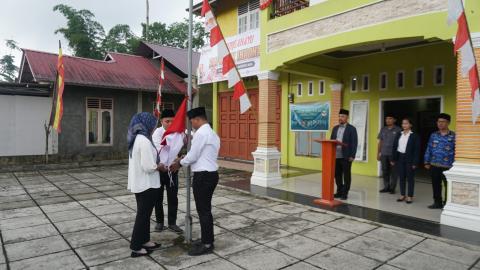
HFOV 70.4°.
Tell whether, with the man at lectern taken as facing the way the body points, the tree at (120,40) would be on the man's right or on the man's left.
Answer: on the man's right

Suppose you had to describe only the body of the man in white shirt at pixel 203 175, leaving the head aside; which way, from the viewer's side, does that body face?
to the viewer's left

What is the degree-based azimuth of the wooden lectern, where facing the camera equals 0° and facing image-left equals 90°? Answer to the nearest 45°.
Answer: approximately 45°

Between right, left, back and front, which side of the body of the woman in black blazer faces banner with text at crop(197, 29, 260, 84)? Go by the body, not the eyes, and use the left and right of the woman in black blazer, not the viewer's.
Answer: right

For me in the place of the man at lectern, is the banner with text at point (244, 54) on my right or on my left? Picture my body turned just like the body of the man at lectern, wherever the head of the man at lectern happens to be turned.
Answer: on my right

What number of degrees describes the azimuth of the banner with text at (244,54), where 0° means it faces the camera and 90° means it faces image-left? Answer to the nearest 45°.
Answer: approximately 45°

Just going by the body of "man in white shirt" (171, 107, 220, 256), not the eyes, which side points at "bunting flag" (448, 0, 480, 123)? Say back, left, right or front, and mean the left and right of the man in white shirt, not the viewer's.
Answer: back
